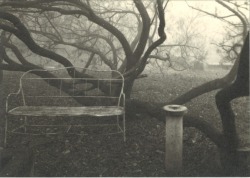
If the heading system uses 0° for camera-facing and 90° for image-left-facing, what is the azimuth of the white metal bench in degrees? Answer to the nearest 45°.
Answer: approximately 0°
